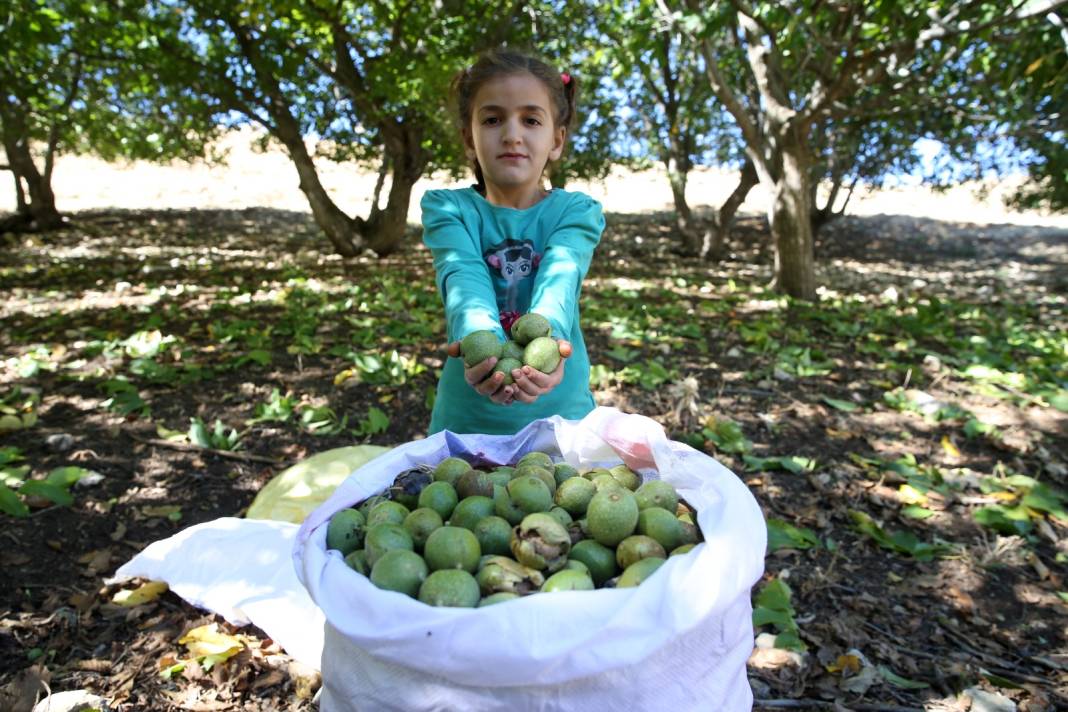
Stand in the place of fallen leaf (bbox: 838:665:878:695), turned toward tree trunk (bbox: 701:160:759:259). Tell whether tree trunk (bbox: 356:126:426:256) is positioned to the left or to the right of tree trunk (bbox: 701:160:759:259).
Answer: left

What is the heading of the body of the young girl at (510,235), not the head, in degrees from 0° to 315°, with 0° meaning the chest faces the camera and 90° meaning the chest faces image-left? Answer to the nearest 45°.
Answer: approximately 0°

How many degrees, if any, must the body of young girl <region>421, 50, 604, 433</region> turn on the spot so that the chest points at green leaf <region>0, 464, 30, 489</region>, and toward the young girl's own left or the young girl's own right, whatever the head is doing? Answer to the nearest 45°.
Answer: approximately 90° to the young girl's own right

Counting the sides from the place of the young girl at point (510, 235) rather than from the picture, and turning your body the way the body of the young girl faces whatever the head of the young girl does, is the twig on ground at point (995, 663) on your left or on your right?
on your left

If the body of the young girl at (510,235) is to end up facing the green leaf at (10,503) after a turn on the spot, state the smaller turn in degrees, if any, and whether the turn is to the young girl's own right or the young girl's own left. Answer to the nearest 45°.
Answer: approximately 90° to the young girl's own right

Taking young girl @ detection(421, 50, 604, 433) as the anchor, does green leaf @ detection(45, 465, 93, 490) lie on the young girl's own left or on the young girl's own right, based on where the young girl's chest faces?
on the young girl's own right

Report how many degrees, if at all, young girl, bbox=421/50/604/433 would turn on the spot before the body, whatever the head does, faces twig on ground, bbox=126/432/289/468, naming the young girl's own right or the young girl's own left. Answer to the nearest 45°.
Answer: approximately 135° to the young girl's own right

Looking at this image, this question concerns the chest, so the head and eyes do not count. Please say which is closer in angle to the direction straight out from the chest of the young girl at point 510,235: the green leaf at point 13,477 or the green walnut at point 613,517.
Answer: the green walnut

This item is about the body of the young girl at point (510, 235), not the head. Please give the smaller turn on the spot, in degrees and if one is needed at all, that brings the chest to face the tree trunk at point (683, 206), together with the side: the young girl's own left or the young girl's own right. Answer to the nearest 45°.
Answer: approximately 180°
